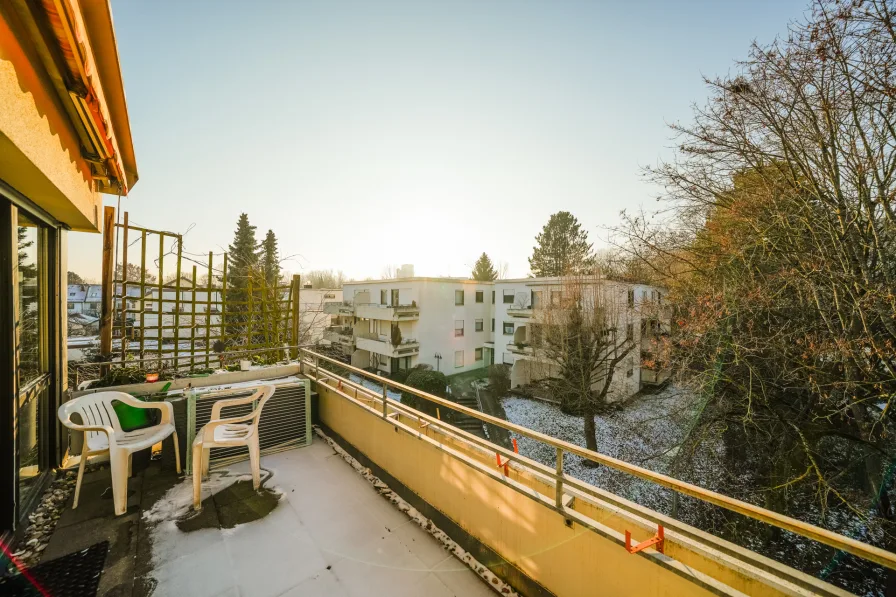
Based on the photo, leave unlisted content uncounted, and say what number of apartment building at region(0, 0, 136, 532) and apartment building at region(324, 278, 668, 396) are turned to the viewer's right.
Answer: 1

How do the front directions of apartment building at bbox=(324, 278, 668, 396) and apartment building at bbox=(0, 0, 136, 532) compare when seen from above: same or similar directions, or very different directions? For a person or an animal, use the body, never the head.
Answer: very different directions

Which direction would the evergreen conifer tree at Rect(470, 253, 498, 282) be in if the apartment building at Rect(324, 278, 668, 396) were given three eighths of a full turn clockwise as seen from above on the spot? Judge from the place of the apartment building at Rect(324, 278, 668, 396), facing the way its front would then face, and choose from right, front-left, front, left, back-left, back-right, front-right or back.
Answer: front

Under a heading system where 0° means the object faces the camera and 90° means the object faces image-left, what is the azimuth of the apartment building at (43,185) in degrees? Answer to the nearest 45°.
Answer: approximately 270°

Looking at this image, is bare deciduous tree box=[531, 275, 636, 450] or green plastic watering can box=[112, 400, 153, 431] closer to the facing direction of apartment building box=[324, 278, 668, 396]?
the green plastic watering can

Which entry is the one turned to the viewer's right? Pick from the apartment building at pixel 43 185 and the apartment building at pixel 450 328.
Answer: the apartment building at pixel 43 185

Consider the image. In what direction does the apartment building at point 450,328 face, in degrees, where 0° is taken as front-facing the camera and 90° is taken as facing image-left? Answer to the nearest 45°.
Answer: approximately 45°

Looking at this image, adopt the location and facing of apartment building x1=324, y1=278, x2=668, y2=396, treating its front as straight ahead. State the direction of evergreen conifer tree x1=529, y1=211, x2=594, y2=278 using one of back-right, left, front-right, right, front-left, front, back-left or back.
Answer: back

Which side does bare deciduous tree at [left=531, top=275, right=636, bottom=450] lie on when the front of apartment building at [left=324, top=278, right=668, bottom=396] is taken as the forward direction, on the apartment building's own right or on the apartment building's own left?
on the apartment building's own left
